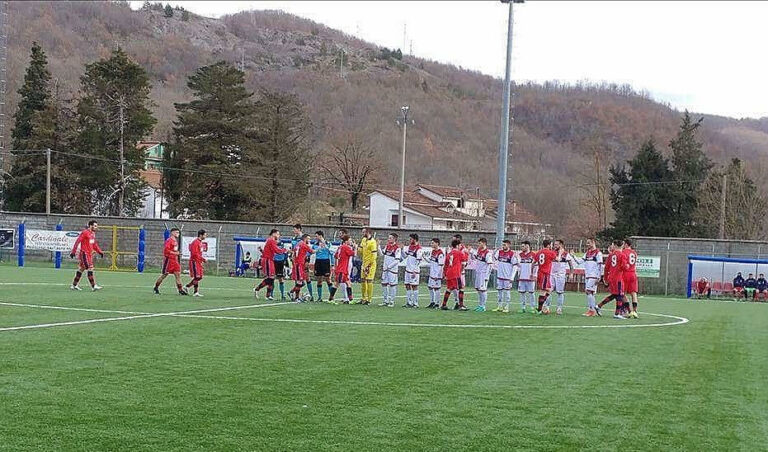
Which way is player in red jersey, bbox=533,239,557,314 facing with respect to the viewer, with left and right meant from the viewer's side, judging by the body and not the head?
facing away from the viewer and to the right of the viewer

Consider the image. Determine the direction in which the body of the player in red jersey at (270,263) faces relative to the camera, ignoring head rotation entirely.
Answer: to the viewer's right

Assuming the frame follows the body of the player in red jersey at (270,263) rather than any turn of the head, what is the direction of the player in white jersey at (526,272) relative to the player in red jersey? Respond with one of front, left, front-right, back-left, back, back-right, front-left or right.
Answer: front

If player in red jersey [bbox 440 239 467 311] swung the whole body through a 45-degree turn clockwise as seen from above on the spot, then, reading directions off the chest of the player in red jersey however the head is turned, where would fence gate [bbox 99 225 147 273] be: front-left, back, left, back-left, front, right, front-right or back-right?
back-left

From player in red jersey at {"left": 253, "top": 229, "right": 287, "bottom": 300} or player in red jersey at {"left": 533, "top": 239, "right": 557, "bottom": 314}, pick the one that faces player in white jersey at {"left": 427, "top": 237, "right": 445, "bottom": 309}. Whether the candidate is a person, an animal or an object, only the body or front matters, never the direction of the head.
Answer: player in red jersey at {"left": 253, "top": 229, "right": 287, "bottom": 300}

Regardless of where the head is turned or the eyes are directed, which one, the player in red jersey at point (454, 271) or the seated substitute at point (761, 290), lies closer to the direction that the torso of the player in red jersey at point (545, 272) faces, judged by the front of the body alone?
the seated substitute

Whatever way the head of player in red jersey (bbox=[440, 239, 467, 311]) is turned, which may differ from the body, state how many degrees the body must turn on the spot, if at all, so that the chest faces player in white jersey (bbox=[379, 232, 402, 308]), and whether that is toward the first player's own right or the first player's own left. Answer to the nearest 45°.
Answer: approximately 90° to the first player's own left

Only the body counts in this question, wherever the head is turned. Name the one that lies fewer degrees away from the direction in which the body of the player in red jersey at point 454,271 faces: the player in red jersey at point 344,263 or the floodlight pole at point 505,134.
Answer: the floodlight pole

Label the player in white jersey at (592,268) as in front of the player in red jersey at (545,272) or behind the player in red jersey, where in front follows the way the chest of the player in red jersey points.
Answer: in front

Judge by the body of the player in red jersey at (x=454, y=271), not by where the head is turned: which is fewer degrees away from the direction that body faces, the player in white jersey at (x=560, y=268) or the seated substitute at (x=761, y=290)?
the seated substitute

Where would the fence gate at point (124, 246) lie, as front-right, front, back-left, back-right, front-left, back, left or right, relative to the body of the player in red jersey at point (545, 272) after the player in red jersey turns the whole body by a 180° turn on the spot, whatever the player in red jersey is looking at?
right

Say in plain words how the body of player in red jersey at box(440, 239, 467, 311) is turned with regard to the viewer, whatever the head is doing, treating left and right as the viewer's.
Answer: facing away from the viewer and to the right of the viewer

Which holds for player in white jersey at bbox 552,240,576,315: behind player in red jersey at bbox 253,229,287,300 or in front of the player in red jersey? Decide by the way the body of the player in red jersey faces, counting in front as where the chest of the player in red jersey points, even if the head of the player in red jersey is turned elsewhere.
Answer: in front

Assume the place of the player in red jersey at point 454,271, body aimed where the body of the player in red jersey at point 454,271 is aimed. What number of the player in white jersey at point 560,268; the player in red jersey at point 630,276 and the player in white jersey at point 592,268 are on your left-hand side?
0

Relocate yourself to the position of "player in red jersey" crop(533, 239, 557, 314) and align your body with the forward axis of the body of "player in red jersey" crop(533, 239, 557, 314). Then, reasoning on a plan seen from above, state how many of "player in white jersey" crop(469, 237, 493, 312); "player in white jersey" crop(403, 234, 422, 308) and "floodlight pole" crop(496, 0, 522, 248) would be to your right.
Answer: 0

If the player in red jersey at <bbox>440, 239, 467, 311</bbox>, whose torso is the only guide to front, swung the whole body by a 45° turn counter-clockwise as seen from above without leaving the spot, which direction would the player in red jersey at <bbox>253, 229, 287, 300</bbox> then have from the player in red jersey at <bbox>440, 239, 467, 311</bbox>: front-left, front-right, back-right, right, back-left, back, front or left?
left
